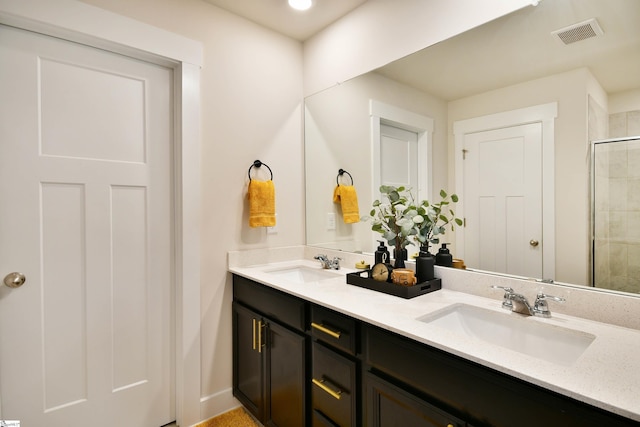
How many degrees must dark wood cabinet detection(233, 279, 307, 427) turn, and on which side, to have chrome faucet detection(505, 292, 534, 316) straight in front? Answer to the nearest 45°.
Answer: approximately 90° to its left

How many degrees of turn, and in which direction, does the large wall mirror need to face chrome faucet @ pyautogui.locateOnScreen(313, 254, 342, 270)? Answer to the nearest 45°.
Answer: approximately 45° to its right

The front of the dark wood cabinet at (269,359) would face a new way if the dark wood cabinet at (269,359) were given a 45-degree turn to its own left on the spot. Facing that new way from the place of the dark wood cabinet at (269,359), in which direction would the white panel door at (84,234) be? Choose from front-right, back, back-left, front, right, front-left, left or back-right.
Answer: right

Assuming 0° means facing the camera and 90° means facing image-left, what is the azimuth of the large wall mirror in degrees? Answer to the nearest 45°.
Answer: approximately 45°

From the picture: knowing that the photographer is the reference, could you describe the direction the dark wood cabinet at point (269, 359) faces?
facing the viewer and to the left of the viewer

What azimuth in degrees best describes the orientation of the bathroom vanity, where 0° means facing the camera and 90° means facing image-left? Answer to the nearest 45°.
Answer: approximately 45°

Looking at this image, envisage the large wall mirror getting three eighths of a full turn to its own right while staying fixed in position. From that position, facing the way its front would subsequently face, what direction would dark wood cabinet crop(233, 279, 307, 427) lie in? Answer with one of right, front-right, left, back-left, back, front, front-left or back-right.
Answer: left

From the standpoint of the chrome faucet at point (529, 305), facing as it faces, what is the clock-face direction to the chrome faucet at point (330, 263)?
the chrome faucet at point (330, 263) is roughly at 2 o'clock from the chrome faucet at point (529, 305).

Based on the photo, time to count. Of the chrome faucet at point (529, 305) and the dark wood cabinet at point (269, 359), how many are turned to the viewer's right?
0

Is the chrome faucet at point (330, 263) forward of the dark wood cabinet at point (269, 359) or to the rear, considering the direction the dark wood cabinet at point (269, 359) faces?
to the rear
